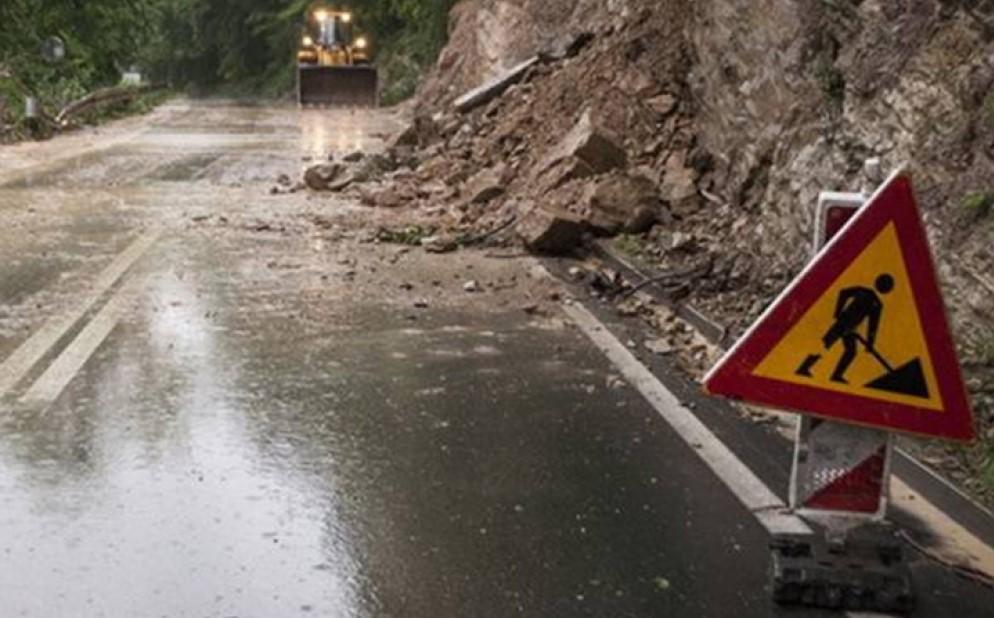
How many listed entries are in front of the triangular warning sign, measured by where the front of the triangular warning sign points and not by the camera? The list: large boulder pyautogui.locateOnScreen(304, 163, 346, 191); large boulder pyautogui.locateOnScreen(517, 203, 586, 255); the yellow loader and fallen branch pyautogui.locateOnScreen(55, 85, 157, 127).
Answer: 0

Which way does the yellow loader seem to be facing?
toward the camera

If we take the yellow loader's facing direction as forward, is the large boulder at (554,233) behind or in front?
in front

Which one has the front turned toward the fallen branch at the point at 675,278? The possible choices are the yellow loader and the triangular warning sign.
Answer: the yellow loader

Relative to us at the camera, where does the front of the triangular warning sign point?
facing the viewer

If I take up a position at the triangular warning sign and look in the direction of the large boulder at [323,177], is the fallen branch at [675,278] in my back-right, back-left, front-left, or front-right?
front-right

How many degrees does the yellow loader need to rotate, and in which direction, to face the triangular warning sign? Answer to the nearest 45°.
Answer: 0° — it already faces it

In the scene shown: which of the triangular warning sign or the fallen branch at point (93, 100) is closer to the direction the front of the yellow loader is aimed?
the triangular warning sign

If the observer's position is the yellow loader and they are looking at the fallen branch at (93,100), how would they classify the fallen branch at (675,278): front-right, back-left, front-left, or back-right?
front-left

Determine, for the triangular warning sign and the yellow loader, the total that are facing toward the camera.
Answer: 2

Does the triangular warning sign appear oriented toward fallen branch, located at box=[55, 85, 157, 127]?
no

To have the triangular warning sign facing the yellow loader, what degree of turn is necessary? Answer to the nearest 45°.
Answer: approximately 135° to its right

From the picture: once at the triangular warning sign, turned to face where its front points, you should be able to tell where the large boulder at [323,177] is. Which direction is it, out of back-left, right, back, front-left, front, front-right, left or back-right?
back-right

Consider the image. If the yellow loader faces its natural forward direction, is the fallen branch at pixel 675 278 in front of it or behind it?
in front

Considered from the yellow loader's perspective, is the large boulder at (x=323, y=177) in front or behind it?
in front

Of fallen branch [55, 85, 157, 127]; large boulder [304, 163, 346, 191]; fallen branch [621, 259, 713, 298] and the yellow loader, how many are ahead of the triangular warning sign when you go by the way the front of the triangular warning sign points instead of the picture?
0
